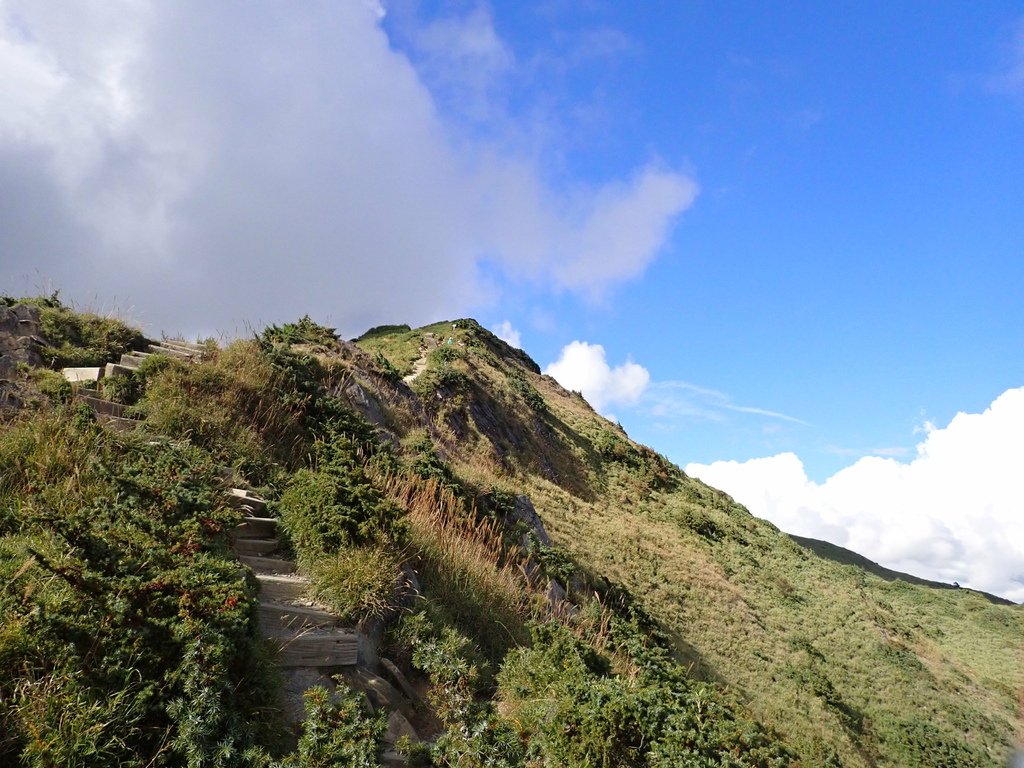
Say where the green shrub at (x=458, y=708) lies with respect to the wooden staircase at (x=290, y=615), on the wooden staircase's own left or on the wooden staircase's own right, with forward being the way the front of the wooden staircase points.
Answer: on the wooden staircase's own left

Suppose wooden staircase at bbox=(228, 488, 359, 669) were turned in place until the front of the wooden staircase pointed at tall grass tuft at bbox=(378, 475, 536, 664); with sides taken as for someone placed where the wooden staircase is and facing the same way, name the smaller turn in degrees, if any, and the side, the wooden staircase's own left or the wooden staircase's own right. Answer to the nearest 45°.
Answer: approximately 135° to the wooden staircase's own left

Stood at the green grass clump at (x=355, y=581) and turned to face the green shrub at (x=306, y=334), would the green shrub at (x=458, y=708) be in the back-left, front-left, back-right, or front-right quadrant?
back-right

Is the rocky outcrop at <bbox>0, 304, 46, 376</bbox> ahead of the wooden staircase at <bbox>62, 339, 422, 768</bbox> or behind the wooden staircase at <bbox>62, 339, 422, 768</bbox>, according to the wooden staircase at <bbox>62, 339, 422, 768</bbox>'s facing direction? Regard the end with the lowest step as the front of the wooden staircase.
behind

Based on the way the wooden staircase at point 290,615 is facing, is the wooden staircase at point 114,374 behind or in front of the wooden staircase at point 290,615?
behind

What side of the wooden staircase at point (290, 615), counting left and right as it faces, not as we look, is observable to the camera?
front

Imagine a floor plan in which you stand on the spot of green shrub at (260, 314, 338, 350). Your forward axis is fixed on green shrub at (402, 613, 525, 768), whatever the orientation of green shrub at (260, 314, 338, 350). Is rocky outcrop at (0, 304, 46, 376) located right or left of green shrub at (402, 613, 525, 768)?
right

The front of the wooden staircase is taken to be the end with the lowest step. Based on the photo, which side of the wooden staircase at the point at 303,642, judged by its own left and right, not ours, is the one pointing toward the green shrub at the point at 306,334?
back

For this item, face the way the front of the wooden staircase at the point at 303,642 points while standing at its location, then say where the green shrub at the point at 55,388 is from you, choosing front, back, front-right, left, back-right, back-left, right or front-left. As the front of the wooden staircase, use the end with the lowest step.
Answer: back-right

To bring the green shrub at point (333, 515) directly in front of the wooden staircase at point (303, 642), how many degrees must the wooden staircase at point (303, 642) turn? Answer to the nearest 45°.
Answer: approximately 180°

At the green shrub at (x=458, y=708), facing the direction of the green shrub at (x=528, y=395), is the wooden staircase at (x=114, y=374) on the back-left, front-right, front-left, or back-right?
front-left

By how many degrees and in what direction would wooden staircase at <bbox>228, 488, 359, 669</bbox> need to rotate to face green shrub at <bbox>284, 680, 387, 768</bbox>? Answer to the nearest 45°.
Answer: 0° — it already faces it

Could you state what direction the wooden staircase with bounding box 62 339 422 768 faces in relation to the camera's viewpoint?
facing the viewer

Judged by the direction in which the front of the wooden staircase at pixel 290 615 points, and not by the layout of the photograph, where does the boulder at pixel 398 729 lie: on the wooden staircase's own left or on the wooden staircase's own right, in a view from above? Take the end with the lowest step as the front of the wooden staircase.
on the wooden staircase's own left

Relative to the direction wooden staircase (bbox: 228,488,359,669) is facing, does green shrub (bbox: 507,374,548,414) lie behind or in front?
behind
